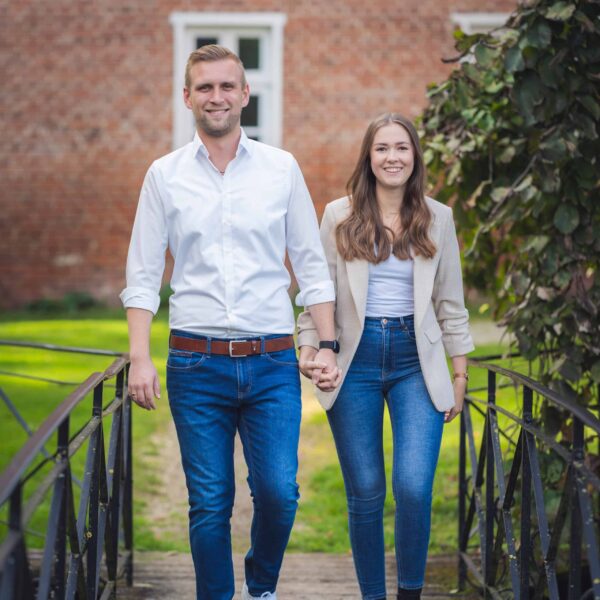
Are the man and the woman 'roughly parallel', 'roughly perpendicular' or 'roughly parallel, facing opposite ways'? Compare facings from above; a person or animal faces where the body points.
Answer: roughly parallel

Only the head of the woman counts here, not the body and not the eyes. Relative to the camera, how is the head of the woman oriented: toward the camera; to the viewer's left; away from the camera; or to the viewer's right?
toward the camera

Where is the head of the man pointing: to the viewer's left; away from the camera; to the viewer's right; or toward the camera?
toward the camera

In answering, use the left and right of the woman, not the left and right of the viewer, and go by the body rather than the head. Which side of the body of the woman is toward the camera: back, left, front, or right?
front

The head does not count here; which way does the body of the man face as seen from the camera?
toward the camera

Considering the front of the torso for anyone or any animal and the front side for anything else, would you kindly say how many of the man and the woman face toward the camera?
2

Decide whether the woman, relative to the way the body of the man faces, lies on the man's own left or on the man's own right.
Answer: on the man's own left

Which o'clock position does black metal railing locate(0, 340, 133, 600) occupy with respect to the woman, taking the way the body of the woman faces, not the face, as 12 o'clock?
The black metal railing is roughly at 2 o'clock from the woman.

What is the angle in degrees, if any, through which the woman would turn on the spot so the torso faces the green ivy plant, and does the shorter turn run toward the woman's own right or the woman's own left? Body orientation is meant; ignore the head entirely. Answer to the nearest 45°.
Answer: approximately 135° to the woman's own left
